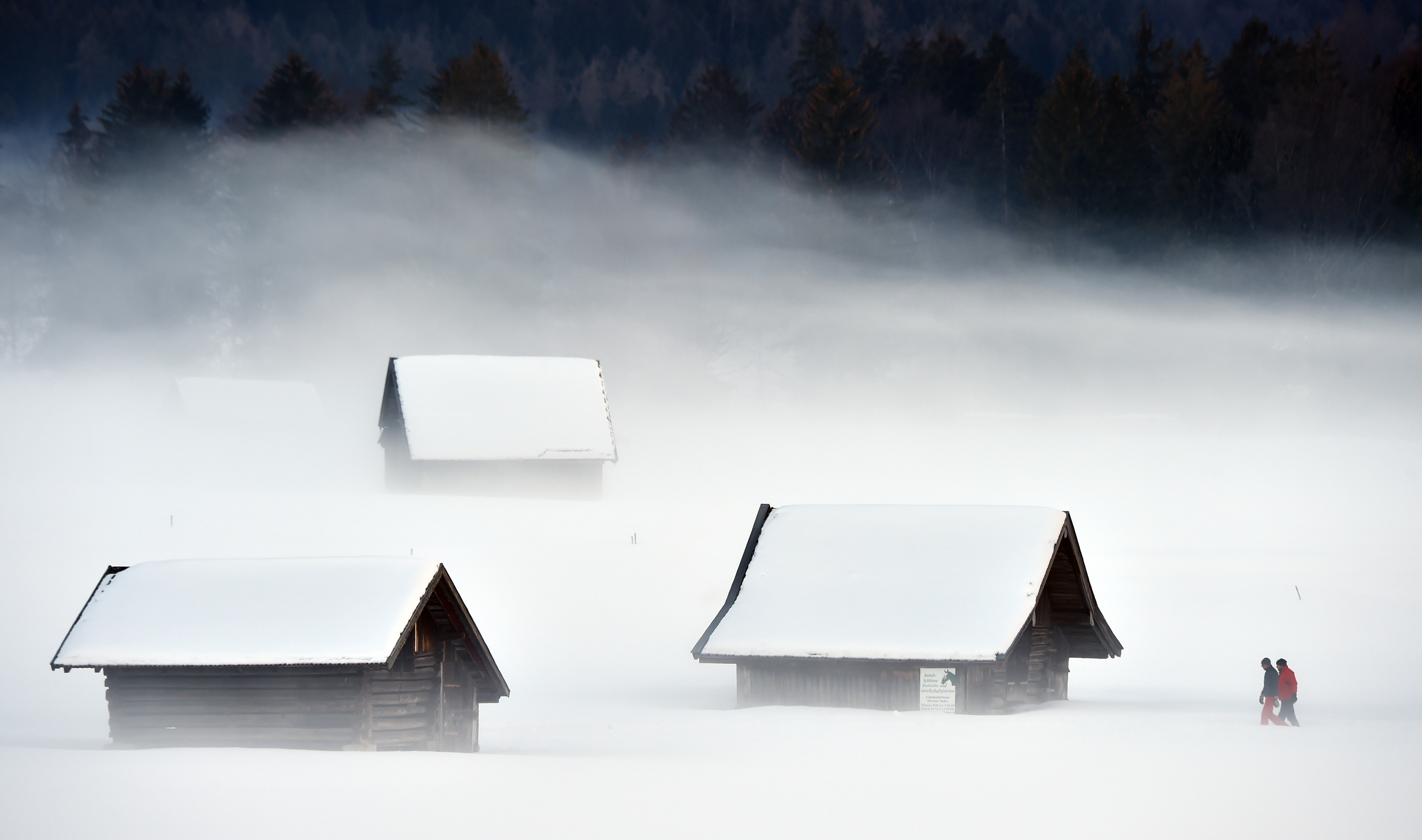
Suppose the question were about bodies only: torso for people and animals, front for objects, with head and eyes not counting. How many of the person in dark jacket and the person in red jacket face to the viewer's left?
2

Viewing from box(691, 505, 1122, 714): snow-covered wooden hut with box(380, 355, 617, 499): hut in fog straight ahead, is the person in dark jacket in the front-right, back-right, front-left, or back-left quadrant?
back-right

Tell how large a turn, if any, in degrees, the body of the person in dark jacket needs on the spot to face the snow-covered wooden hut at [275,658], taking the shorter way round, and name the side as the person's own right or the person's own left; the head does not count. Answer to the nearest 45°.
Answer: approximately 45° to the person's own left

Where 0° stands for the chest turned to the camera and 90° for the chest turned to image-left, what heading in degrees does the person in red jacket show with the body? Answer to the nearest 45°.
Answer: approximately 90°

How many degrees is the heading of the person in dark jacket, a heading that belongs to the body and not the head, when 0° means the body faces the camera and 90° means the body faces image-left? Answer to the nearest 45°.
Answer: approximately 90°
